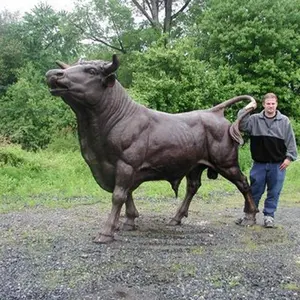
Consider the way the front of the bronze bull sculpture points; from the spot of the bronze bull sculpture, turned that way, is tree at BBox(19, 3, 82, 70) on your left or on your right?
on your right

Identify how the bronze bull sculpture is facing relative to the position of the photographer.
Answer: facing the viewer and to the left of the viewer

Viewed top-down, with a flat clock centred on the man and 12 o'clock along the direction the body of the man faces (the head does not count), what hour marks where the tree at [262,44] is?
The tree is roughly at 6 o'clock from the man.

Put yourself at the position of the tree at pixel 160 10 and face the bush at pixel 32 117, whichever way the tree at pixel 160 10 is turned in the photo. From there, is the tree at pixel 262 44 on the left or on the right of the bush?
left

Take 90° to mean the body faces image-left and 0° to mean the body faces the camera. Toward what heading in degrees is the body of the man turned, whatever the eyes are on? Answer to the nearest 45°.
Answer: approximately 0°

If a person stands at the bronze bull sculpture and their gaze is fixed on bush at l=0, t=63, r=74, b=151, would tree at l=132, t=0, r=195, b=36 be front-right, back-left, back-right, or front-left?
front-right

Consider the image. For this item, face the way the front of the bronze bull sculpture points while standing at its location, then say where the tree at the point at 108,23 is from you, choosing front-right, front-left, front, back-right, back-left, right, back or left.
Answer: back-right

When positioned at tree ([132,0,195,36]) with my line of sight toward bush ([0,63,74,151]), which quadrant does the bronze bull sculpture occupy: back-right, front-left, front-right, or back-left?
front-left

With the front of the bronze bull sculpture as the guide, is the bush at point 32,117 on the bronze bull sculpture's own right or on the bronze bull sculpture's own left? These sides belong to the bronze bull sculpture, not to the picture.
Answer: on the bronze bull sculpture's own right

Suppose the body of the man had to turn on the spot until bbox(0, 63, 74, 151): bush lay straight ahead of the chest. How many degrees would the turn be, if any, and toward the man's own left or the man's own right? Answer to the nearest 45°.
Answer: approximately 135° to the man's own right

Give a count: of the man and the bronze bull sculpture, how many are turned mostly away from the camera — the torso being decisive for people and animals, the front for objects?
0
